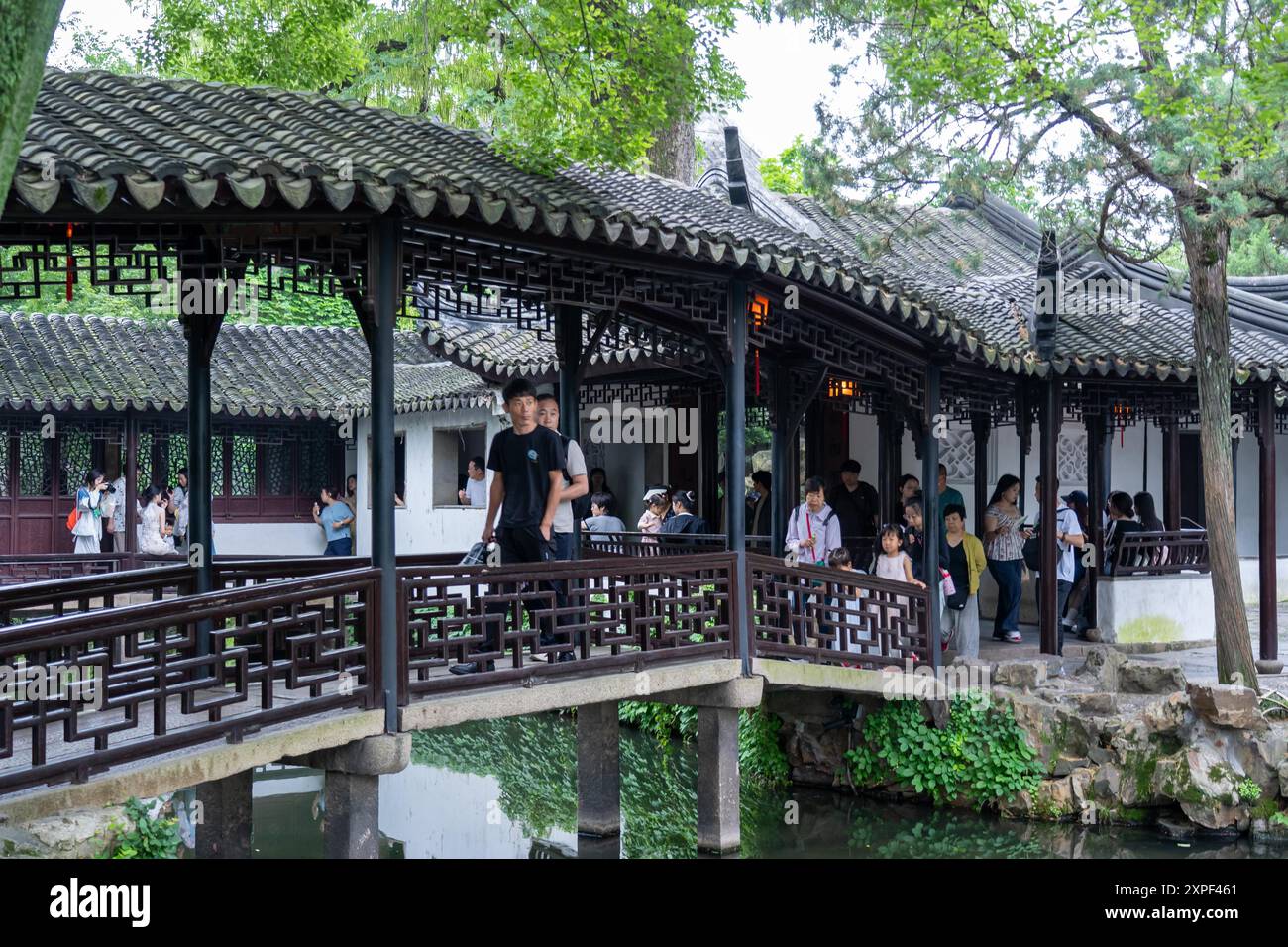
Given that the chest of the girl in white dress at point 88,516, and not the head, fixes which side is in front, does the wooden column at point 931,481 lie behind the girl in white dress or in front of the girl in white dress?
in front

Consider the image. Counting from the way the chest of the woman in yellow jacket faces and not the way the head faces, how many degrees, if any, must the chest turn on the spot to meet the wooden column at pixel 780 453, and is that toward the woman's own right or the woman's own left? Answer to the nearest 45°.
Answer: approximately 45° to the woman's own right

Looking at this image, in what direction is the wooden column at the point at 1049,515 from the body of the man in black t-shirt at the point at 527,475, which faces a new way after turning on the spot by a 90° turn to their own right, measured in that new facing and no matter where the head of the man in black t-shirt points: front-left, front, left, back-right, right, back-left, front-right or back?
right

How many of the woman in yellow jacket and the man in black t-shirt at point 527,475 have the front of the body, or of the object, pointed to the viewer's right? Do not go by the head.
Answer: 0

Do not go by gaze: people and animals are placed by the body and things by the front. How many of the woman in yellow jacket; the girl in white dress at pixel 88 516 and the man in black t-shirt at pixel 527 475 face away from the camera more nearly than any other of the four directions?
0

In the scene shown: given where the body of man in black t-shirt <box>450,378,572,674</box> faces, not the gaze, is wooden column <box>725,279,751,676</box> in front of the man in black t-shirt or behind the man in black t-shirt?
behind

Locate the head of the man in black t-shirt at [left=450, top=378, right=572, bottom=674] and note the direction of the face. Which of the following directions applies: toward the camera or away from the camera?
toward the camera

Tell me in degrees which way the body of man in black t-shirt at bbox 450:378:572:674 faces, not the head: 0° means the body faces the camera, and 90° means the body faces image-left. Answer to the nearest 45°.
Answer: approximately 45°

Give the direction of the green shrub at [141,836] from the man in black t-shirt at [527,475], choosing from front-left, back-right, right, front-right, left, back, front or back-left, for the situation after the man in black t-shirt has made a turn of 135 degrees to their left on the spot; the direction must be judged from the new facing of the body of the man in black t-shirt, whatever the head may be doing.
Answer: back-right
